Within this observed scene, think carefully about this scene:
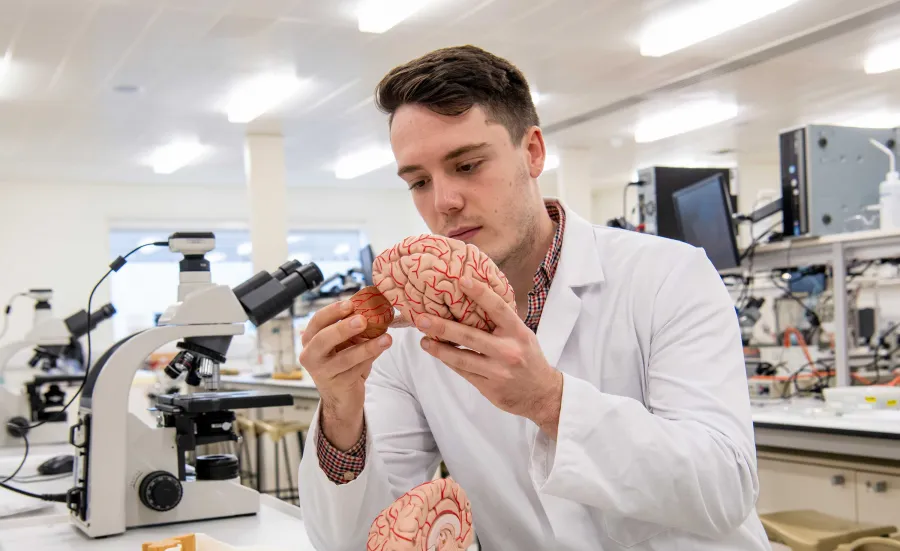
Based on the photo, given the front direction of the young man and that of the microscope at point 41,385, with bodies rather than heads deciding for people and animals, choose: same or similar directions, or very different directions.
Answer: very different directions

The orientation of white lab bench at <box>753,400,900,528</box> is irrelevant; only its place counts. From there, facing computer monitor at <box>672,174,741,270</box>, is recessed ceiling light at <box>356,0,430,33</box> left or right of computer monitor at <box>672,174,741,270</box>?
left

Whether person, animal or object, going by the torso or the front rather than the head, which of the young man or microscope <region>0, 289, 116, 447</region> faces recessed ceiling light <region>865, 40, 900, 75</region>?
the microscope

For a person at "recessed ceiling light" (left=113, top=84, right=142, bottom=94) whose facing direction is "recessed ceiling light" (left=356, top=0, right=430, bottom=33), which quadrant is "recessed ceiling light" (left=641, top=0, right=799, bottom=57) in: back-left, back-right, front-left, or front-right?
front-left

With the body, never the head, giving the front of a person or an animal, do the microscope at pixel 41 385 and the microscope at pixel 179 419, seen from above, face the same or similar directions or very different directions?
same or similar directions

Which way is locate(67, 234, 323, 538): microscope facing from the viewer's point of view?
to the viewer's right

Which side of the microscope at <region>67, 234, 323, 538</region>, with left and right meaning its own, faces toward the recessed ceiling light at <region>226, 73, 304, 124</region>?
left

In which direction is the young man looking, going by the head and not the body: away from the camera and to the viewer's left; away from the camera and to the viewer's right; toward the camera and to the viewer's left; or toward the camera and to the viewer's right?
toward the camera and to the viewer's left

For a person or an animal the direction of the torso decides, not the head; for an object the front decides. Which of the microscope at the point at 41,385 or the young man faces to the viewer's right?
the microscope

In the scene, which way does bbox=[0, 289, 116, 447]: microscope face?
to the viewer's right

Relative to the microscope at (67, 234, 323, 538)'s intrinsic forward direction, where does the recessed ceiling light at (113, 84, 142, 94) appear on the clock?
The recessed ceiling light is roughly at 9 o'clock from the microscope.

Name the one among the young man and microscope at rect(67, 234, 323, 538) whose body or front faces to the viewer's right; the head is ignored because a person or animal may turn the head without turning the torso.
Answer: the microscope

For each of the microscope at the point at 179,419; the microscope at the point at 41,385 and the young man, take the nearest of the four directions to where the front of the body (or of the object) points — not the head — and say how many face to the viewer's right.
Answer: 2

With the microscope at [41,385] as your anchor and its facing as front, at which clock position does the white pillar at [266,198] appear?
The white pillar is roughly at 10 o'clock from the microscope.

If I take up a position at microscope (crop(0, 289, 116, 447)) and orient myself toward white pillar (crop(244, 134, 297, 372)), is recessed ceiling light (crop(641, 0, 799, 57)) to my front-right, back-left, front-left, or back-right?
front-right

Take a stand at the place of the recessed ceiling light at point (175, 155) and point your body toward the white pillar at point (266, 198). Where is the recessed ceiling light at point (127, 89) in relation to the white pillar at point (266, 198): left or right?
right
